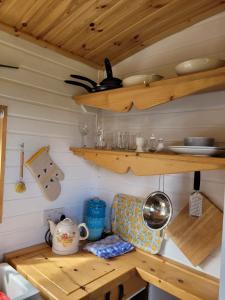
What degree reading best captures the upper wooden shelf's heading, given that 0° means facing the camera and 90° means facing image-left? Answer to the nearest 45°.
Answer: approximately 45°

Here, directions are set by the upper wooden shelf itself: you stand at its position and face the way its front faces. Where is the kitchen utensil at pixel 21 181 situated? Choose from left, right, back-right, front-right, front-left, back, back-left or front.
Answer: front-right

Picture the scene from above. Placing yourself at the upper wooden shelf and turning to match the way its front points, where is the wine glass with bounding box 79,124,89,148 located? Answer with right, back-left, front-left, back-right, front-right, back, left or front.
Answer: right

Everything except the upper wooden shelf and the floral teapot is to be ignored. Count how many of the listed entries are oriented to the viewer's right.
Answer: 0

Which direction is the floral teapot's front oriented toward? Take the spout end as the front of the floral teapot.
to the viewer's left

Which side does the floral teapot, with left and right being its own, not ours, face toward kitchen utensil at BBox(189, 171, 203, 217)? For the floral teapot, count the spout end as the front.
back
